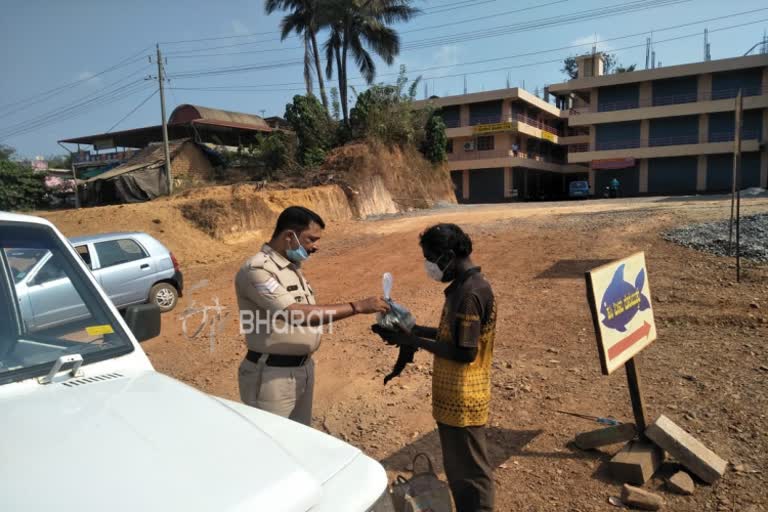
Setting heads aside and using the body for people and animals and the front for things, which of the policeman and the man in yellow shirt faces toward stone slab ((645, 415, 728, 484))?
the policeman

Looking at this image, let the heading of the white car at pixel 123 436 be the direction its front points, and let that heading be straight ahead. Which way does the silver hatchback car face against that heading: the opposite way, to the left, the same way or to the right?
to the right

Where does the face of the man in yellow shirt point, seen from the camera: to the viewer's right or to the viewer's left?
to the viewer's left

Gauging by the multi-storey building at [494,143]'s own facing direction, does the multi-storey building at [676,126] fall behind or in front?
in front

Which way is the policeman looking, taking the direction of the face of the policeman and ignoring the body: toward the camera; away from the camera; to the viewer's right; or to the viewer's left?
to the viewer's right

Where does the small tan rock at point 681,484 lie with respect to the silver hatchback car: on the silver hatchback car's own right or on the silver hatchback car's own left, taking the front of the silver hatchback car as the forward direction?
on the silver hatchback car's own left

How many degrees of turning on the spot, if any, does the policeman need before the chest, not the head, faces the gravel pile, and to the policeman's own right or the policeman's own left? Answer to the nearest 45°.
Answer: approximately 45° to the policeman's own left

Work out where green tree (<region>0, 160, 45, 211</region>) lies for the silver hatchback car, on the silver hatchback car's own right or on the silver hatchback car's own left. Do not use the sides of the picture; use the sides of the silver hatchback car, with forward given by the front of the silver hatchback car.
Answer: on the silver hatchback car's own right

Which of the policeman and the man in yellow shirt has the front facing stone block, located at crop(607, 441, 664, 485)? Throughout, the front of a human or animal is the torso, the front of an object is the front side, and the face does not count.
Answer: the policeman

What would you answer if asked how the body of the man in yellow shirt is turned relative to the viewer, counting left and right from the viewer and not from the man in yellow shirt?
facing to the left of the viewer

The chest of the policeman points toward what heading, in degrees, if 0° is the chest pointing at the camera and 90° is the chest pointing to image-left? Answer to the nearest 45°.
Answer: approximately 270°

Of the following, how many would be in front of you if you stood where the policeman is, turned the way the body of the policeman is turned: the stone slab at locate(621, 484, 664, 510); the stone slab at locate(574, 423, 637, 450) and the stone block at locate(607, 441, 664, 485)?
3

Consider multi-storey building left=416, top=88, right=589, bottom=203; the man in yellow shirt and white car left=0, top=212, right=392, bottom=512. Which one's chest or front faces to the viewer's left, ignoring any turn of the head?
the man in yellow shirt

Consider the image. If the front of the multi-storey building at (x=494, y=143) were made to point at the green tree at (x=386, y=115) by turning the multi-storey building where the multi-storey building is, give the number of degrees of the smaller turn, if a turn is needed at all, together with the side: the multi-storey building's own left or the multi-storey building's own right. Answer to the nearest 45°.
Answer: approximately 45° to the multi-storey building's own right

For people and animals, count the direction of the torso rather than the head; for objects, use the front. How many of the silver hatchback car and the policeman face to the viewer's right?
1

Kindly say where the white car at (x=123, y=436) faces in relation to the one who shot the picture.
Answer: facing the viewer and to the right of the viewer
